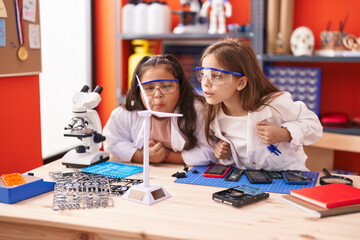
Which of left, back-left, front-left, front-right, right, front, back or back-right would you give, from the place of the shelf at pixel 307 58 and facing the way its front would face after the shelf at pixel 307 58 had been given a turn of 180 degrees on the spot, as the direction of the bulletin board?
back-left

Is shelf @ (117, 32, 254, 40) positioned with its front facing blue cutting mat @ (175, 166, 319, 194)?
yes

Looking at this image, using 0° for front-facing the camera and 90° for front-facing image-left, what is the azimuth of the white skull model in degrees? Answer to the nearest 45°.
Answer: approximately 0°

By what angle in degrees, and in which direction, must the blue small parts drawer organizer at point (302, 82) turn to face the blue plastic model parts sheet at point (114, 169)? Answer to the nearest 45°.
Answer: approximately 45° to its right

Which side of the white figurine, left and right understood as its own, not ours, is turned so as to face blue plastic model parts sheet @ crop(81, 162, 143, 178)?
front

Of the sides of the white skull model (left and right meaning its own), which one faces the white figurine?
right

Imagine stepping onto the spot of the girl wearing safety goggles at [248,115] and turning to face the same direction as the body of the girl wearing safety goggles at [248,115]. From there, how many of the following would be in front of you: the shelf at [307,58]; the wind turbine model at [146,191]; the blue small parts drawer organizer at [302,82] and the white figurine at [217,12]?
1

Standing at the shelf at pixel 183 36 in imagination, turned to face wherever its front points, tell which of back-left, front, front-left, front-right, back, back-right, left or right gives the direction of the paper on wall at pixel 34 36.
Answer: front-right

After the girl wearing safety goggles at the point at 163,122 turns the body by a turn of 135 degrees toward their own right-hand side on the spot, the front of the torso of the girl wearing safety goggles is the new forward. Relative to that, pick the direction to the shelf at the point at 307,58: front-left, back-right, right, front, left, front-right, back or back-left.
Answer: right
